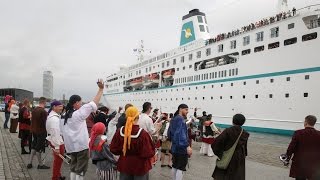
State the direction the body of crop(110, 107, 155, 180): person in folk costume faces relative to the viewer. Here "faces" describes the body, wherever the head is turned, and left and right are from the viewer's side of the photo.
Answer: facing away from the viewer

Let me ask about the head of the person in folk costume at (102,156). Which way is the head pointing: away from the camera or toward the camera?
away from the camera

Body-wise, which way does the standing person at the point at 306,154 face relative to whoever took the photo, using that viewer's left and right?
facing away from the viewer

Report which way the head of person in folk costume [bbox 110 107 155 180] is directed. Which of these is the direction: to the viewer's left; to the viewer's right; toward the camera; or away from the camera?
away from the camera

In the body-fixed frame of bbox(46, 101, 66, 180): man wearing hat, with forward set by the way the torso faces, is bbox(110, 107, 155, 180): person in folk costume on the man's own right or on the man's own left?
on the man's own right

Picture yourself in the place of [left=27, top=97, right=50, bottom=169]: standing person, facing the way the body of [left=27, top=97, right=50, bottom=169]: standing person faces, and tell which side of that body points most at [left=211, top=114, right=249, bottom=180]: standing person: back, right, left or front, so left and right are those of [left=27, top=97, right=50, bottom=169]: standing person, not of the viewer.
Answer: right

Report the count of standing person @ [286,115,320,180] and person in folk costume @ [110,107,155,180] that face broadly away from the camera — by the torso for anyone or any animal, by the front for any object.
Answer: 2

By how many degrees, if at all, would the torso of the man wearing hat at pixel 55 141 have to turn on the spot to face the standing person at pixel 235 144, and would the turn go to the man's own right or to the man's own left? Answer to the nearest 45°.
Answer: approximately 45° to the man's own right

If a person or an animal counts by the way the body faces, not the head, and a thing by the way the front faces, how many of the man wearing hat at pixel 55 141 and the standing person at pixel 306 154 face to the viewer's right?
1

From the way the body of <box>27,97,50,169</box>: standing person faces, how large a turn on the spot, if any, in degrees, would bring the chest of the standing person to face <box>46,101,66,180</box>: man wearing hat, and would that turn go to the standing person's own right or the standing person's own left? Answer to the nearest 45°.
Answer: approximately 135° to the standing person's own right

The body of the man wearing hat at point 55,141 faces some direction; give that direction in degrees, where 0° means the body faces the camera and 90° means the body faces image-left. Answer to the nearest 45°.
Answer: approximately 270°
